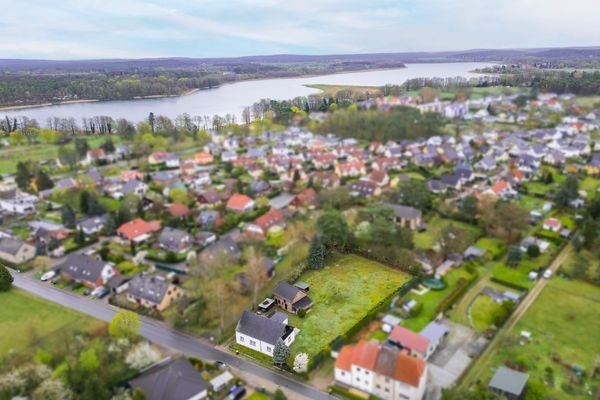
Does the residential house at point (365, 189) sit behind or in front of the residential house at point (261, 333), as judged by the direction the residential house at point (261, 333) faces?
behind

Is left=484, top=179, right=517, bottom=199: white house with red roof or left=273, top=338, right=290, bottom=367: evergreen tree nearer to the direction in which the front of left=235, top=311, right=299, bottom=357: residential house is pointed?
the evergreen tree

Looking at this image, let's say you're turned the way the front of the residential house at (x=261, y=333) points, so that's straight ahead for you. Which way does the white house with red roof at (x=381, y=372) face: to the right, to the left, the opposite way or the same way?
the same way

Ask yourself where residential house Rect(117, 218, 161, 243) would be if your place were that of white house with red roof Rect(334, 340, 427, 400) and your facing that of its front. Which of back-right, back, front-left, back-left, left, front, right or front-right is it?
right

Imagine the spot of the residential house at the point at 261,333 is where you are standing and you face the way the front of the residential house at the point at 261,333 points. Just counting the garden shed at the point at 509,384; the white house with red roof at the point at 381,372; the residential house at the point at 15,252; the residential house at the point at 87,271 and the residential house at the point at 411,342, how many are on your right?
2

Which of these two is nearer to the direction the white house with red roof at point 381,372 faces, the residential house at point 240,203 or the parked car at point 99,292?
the parked car

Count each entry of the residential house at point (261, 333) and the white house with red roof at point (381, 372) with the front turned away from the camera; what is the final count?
0

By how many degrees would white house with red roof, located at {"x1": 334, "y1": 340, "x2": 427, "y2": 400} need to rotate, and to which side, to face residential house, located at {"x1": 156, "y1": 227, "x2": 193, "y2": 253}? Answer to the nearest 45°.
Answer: approximately 90° to its right

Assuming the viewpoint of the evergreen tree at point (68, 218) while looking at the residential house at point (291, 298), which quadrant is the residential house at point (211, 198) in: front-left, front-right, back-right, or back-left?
front-left

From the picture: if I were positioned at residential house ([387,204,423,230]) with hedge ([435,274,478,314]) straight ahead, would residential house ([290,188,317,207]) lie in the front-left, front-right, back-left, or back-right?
back-right

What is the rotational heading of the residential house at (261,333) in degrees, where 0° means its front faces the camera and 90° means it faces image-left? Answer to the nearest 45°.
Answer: approximately 45°

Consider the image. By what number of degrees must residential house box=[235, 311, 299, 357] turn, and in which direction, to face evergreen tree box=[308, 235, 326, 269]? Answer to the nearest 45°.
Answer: approximately 180°

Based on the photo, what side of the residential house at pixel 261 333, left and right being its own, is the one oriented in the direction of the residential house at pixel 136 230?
right

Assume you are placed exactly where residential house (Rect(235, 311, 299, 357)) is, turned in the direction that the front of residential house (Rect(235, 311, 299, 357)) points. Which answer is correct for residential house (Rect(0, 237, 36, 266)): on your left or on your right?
on your right

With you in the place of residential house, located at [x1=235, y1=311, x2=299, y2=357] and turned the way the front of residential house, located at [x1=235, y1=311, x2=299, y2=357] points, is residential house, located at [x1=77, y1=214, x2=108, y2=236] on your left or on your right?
on your right

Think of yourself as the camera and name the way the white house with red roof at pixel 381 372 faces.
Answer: facing the viewer and to the left of the viewer
